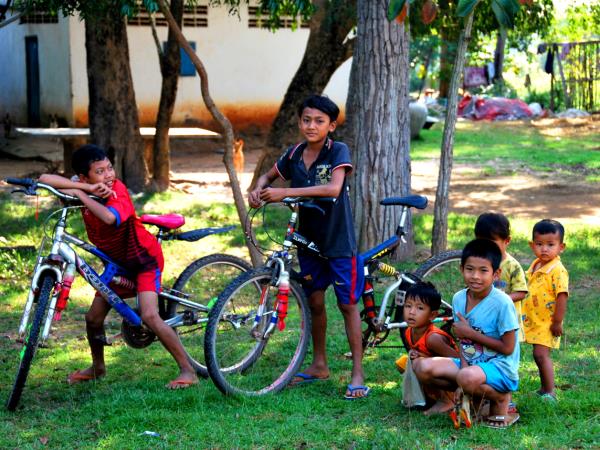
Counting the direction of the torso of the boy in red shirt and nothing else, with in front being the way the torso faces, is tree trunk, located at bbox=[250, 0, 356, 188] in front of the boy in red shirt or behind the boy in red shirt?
behind

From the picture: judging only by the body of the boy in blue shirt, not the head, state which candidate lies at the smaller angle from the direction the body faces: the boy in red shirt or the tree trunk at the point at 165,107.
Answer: the boy in red shirt

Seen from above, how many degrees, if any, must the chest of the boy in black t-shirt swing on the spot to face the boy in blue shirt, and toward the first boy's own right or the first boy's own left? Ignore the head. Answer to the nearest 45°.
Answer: approximately 90° to the first boy's own left

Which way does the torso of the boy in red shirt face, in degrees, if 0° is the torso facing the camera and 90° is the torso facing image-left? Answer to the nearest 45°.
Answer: approximately 45°

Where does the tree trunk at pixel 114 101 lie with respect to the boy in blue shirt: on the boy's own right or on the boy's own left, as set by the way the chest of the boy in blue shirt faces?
on the boy's own right

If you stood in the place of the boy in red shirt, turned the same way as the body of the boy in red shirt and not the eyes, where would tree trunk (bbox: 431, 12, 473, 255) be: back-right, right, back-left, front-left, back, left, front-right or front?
back

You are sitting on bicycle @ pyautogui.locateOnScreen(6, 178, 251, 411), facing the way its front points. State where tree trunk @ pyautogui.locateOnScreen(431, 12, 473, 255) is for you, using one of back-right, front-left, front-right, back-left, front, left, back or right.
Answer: back
